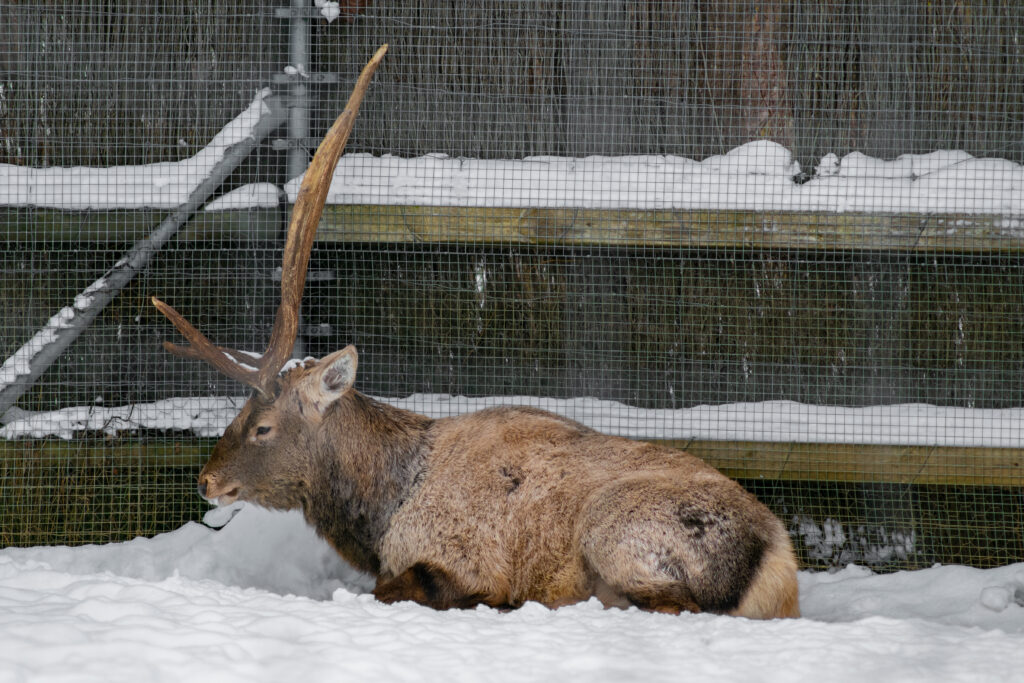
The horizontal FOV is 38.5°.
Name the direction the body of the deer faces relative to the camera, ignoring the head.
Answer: to the viewer's left
